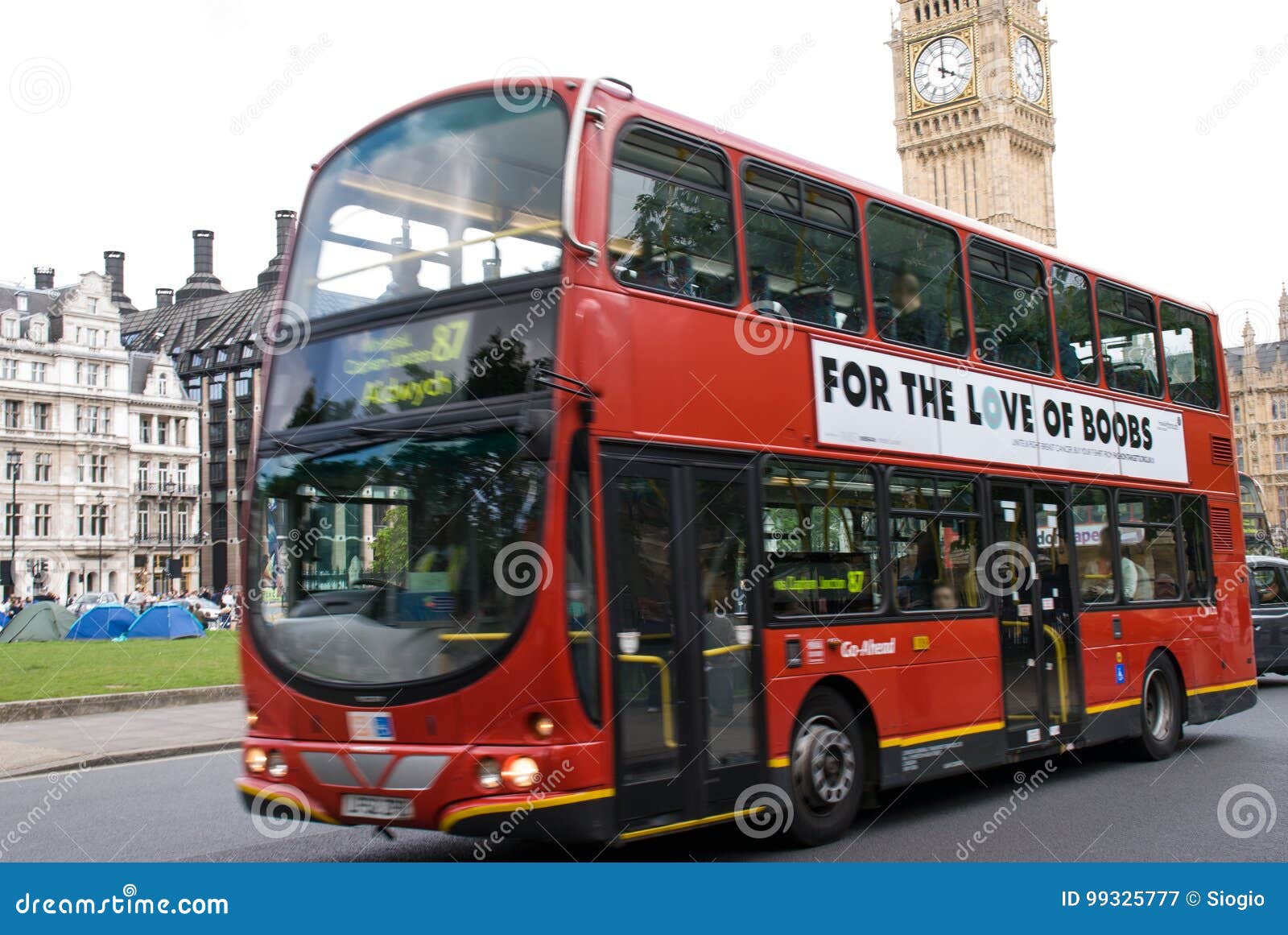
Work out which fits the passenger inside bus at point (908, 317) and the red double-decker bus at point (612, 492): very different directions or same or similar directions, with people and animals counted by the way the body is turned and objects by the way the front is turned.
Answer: same or similar directions

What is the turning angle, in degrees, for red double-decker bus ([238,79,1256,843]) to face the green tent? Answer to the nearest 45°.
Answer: approximately 90° to its right

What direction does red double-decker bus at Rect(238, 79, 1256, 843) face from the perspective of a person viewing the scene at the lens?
facing the viewer and to the left of the viewer

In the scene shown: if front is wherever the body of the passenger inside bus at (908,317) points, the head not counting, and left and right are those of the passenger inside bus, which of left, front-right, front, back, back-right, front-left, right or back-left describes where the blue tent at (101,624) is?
right
